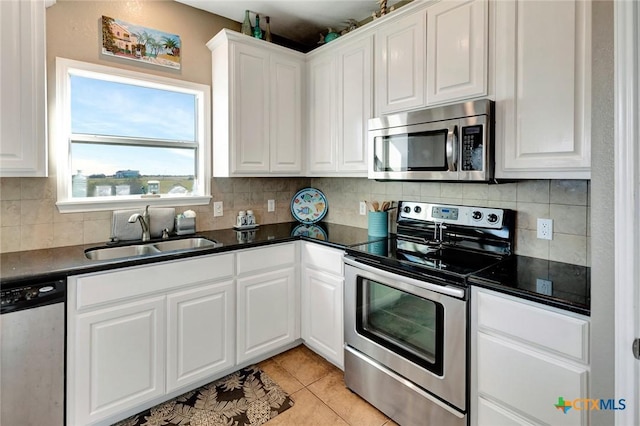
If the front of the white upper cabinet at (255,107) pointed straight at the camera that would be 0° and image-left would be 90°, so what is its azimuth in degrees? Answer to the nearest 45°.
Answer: approximately 315°

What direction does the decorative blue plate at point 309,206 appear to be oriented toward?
toward the camera

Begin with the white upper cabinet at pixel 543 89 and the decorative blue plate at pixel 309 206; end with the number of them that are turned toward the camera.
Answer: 2

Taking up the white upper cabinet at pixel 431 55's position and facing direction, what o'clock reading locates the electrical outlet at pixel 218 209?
The electrical outlet is roughly at 2 o'clock from the white upper cabinet.

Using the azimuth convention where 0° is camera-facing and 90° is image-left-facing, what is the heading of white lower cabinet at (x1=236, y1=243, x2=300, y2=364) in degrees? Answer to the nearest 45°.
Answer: approximately 315°

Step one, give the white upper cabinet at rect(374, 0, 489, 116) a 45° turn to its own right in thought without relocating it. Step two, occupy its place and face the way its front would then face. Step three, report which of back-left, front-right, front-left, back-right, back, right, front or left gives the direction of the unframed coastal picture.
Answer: front

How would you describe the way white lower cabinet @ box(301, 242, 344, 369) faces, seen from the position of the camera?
facing the viewer and to the left of the viewer

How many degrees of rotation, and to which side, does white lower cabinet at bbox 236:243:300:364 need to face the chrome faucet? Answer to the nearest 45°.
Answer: approximately 135° to its right

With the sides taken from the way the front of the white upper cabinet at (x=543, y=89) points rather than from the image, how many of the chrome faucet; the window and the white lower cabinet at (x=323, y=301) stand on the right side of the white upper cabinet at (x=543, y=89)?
3

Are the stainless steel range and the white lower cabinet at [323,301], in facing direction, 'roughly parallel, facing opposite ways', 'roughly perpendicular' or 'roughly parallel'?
roughly parallel
